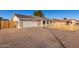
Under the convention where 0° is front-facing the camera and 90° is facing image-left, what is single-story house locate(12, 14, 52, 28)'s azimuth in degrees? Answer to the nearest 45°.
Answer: approximately 315°

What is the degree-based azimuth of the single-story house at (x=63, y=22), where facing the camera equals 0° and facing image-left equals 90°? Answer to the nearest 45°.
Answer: approximately 0°
